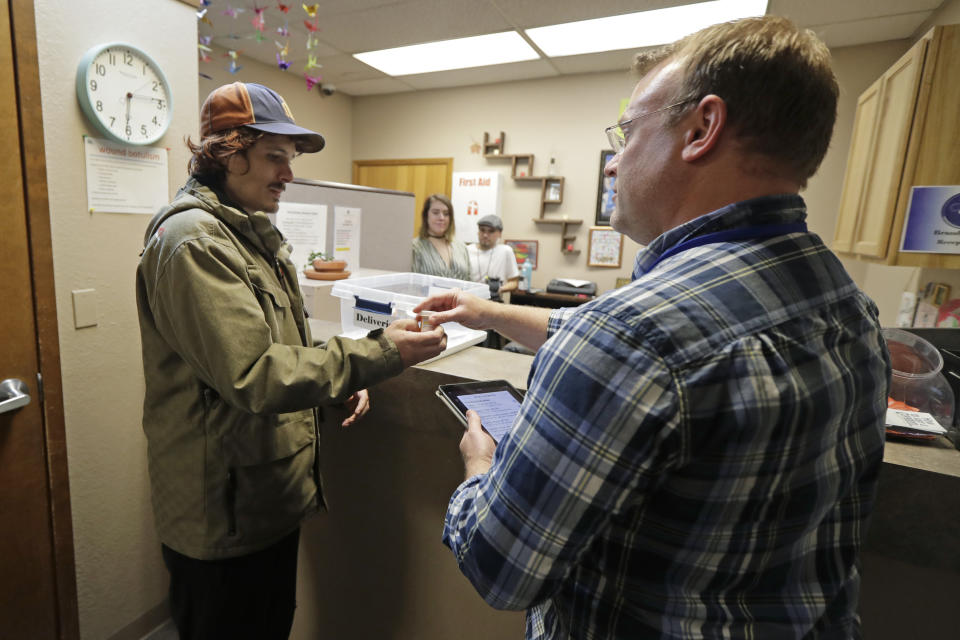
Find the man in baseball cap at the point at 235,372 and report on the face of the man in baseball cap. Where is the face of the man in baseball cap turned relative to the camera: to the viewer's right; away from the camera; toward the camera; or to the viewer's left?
to the viewer's right

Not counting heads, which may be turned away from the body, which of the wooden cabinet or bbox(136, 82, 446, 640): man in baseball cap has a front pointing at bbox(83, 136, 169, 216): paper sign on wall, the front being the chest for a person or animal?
the wooden cabinet

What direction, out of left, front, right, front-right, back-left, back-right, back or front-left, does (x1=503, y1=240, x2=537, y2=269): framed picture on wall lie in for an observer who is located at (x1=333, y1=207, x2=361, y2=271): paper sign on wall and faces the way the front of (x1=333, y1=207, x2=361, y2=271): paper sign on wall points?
back-left

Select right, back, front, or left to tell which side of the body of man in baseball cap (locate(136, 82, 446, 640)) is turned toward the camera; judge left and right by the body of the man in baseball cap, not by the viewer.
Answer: right

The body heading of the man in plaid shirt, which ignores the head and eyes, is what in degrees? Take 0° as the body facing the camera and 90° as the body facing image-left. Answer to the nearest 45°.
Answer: approximately 135°

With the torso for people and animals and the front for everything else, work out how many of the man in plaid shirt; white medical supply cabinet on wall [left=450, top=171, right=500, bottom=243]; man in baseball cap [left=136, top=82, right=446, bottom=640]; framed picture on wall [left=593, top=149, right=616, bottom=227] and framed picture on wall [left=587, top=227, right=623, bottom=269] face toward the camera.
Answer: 3

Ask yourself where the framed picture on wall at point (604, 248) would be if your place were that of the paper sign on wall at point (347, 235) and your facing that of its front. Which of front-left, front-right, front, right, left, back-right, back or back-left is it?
back-left

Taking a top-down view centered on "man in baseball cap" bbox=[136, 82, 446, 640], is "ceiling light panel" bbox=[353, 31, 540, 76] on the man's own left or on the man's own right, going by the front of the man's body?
on the man's own left

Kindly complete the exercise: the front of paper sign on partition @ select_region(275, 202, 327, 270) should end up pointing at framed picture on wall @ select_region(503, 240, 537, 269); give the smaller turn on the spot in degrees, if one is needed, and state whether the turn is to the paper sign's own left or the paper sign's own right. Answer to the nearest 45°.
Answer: approximately 135° to the paper sign's own left

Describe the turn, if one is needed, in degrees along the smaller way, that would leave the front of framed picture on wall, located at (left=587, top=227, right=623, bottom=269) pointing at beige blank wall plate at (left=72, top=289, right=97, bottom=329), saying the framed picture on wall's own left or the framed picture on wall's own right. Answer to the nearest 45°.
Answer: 0° — it already faces it
